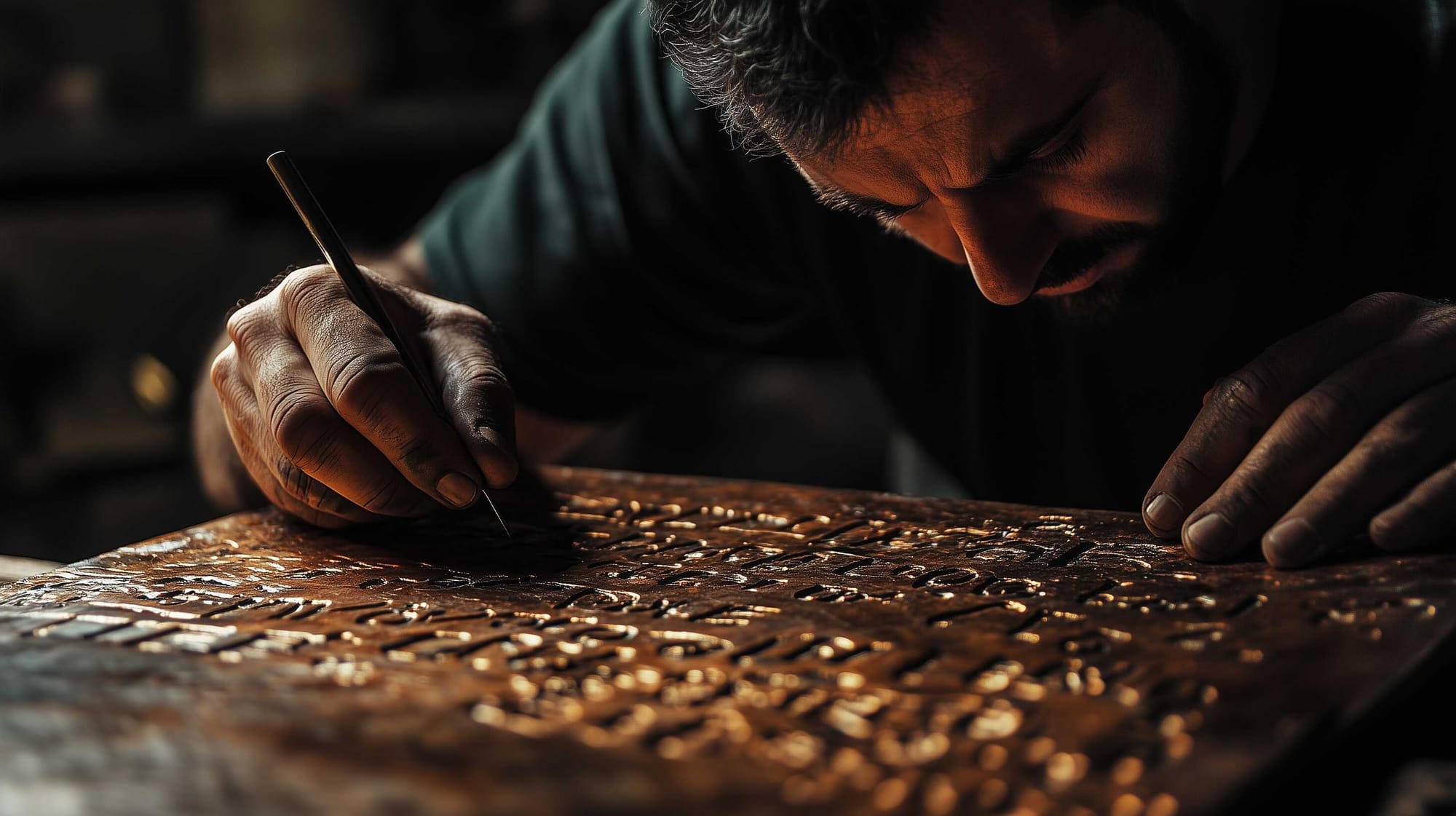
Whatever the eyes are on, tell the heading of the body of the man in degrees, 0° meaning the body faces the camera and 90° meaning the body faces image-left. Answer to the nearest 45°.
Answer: approximately 0°

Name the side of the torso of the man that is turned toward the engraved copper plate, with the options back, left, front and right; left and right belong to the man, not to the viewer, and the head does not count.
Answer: front
